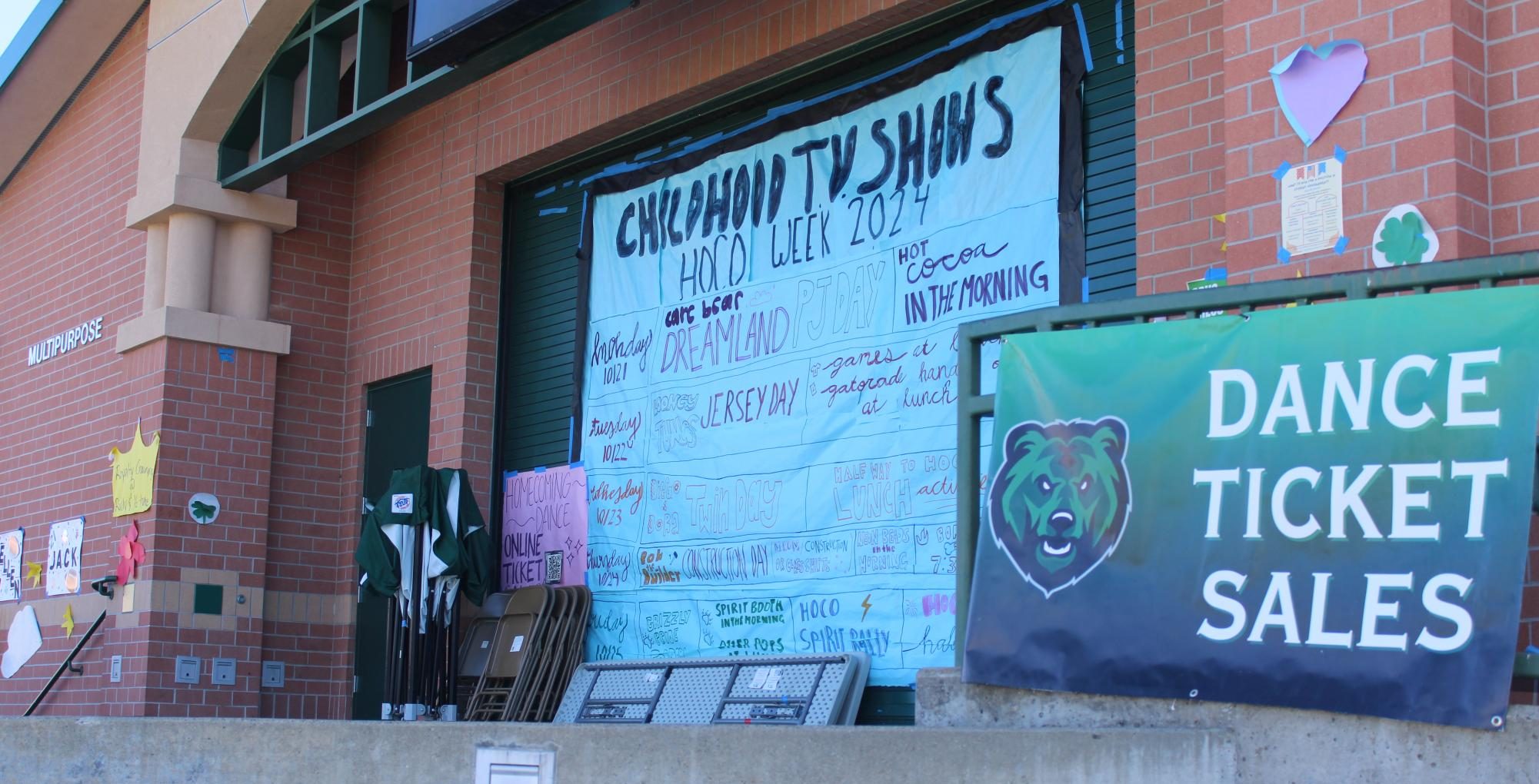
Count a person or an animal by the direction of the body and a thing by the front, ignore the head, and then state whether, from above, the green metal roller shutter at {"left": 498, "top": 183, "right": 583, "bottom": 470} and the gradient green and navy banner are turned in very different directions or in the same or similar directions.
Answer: same or similar directions

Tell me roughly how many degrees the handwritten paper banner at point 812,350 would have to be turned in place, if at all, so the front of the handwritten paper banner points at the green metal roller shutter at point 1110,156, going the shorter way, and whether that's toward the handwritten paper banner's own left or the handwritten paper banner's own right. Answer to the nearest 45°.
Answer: approximately 90° to the handwritten paper banner's own left

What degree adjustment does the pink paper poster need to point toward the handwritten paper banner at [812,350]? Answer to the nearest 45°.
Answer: approximately 90° to its left

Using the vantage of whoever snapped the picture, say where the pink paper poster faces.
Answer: facing the viewer and to the left of the viewer

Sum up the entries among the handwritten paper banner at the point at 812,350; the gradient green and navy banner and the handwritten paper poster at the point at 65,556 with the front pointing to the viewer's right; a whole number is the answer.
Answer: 0

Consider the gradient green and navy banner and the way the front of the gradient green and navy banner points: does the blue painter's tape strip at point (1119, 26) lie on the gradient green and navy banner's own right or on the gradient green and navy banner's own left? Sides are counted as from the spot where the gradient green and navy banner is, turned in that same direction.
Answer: on the gradient green and navy banner's own right

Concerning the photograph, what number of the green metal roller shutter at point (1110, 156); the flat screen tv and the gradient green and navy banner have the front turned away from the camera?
0

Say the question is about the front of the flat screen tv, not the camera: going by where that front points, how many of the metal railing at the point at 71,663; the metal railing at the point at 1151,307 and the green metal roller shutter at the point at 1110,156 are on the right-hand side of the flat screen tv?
1

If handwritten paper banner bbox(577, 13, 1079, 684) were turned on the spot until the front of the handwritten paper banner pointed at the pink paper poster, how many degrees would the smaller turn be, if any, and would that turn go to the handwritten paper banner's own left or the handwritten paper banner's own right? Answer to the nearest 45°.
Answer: approximately 90° to the handwritten paper banner's own right

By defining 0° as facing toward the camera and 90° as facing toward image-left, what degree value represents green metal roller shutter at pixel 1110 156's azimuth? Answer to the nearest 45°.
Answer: approximately 45°

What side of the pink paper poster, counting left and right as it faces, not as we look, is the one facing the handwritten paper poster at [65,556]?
right

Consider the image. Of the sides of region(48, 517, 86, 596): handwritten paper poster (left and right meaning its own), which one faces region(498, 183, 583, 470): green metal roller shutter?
left

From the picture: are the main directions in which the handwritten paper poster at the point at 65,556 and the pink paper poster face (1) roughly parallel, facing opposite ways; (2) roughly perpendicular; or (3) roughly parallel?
roughly parallel

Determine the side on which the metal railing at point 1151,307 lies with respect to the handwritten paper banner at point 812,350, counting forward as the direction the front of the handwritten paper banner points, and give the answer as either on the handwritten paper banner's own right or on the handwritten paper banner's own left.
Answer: on the handwritten paper banner's own left

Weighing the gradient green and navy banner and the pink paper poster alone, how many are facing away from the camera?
0

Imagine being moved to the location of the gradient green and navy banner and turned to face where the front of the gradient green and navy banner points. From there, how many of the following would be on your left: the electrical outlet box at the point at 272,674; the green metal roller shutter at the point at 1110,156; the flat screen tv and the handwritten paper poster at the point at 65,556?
0

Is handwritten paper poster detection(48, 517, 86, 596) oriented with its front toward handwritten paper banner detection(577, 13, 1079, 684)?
no

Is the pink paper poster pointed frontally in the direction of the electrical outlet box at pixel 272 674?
no
